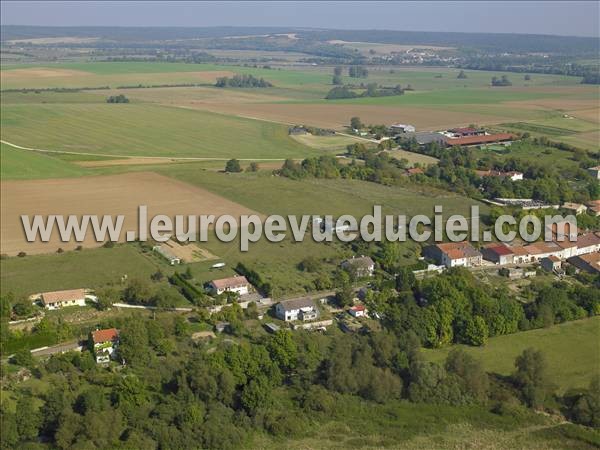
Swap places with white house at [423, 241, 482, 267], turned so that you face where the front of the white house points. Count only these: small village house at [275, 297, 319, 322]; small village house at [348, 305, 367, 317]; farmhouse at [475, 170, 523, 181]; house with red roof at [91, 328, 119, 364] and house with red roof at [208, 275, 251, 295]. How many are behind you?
1

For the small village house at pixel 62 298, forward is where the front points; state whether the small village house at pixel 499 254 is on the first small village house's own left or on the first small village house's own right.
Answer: on the first small village house's own left

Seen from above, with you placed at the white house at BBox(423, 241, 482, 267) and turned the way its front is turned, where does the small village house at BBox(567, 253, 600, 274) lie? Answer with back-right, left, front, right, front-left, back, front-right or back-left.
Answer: left

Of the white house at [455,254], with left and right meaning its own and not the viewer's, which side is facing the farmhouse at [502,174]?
back

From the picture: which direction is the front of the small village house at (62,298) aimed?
toward the camera

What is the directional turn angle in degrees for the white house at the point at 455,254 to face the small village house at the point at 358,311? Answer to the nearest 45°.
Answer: approximately 45° to its right

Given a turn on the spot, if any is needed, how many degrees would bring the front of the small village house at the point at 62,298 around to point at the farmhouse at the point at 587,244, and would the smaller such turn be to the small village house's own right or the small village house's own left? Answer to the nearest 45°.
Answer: approximately 90° to the small village house's own left

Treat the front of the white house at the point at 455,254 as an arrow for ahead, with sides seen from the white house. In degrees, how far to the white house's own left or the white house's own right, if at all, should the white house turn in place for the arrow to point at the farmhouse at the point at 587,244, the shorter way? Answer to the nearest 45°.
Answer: approximately 135° to the white house's own left

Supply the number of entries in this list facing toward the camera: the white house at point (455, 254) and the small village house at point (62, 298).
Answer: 2

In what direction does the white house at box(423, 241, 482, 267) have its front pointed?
toward the camera

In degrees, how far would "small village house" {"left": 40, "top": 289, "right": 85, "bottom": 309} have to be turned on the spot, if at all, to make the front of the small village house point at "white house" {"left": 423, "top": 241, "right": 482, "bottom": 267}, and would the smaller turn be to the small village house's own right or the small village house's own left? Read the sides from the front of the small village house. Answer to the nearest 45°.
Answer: approximately 90° to the small village house's own left

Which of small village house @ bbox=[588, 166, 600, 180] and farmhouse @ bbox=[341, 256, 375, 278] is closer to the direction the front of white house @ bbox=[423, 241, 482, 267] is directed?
the farmhouse

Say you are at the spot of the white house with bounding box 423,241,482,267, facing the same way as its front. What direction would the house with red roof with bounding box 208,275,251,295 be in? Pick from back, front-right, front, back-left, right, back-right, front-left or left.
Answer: front-right

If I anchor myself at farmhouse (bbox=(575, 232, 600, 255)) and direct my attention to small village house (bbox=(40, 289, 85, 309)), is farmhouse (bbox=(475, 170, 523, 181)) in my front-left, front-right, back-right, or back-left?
back-right

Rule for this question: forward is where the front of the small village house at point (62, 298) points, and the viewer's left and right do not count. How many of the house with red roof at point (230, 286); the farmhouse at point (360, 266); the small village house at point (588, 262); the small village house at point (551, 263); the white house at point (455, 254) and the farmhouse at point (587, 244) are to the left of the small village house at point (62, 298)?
6

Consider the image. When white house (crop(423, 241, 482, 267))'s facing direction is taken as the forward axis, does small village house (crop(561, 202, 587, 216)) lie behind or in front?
behind

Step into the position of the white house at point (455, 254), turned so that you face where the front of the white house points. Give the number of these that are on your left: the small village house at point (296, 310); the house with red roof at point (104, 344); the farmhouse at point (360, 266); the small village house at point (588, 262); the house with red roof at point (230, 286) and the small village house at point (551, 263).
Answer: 2
